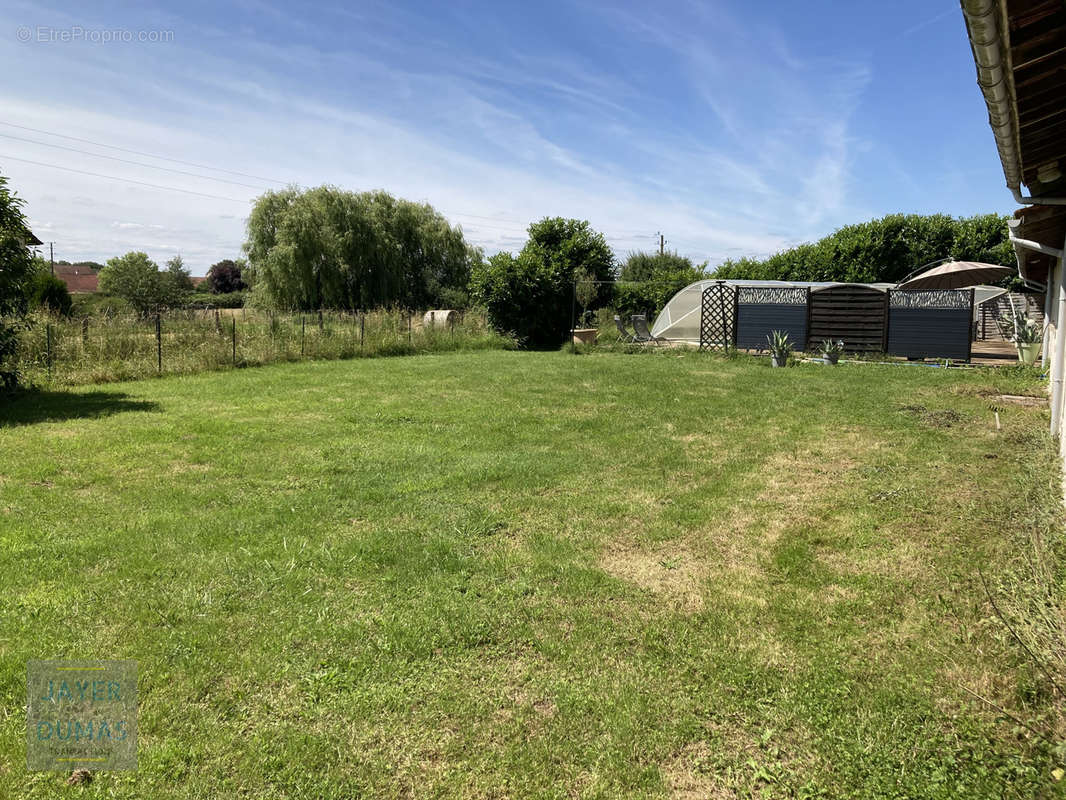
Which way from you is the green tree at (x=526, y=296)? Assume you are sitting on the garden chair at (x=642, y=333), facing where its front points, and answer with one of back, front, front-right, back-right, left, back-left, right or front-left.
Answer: back-right

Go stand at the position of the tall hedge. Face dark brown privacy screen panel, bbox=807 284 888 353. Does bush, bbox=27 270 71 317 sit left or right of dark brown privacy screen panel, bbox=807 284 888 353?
right

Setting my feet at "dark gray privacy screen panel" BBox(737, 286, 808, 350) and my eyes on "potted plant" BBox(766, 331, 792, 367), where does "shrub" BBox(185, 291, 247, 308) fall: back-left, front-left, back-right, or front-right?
back-right
